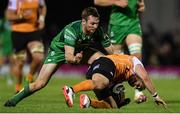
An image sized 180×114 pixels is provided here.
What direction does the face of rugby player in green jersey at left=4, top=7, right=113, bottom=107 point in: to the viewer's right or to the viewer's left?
to the viewer's right

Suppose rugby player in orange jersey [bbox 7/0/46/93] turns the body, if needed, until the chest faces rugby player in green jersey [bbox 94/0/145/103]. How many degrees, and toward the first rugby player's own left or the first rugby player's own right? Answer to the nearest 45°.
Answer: approximately 45° to the first rugby player's own left

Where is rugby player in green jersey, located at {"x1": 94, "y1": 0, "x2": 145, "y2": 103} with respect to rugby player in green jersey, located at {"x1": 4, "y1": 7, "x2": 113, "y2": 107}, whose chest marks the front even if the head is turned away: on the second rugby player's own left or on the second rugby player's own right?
on the second rugby player's own left

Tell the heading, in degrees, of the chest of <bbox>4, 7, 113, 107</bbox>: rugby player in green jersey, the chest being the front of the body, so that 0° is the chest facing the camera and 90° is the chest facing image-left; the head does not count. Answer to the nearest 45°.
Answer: approximately 315°

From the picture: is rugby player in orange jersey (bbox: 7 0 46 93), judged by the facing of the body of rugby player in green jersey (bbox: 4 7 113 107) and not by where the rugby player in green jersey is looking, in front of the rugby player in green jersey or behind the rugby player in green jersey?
behind

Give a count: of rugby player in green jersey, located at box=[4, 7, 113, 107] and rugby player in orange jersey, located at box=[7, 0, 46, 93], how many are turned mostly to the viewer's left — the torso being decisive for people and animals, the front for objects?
0

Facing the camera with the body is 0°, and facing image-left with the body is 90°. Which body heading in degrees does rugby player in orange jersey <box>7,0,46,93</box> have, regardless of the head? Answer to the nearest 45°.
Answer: approximately 0°
